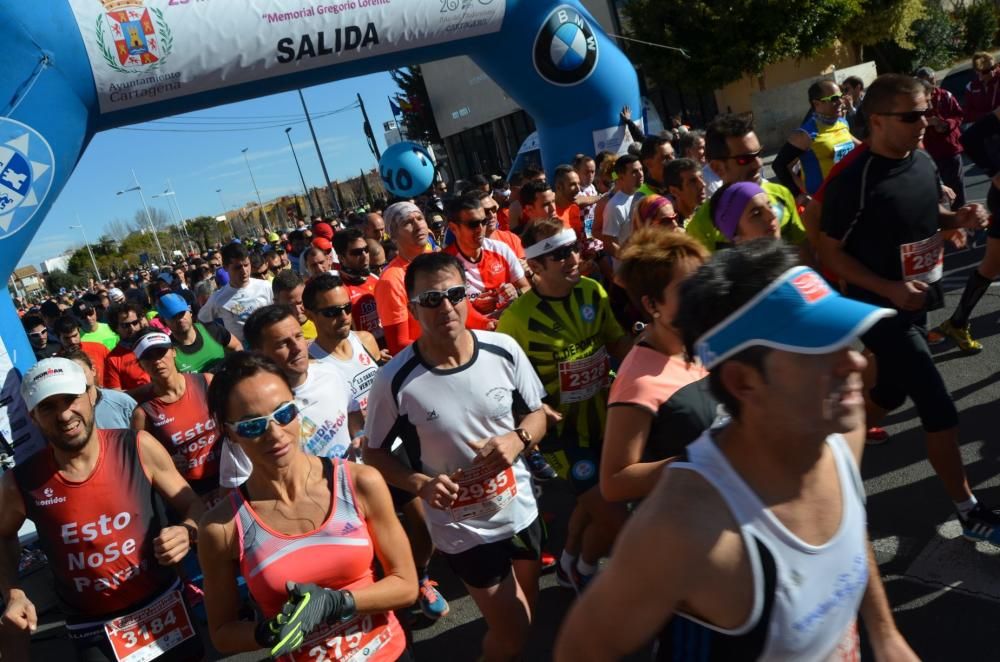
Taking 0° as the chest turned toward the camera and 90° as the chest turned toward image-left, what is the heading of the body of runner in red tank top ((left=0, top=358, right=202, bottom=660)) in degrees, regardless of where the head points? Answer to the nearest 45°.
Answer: approximately 0°

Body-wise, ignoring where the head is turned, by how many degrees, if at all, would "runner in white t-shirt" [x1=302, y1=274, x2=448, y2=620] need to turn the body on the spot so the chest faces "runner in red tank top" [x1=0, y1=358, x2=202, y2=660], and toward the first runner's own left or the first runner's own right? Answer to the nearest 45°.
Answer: approximately 90° to the first runner's own right

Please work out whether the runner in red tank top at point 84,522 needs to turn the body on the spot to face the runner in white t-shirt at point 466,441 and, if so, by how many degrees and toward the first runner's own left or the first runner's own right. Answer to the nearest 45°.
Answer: approximately 45° to the first runner's own left

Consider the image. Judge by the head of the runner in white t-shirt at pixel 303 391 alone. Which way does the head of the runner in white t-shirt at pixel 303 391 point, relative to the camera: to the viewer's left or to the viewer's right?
to the viewer's right

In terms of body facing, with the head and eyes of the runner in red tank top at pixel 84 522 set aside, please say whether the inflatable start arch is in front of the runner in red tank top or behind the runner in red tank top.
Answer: behind

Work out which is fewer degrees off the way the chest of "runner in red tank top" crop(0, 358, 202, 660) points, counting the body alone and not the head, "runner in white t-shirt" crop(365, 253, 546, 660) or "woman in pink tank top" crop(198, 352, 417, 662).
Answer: the woman in pink tank top

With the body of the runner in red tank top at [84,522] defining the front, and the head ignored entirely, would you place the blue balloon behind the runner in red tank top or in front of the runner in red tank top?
behind

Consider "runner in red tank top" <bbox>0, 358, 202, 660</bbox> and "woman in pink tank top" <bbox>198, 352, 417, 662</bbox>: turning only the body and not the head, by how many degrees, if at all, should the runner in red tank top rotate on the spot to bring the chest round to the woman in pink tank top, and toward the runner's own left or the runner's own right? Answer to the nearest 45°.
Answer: approximately 45° to the runner's own left

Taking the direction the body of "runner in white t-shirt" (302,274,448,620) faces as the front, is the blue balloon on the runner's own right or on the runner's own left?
on the runner's own left
